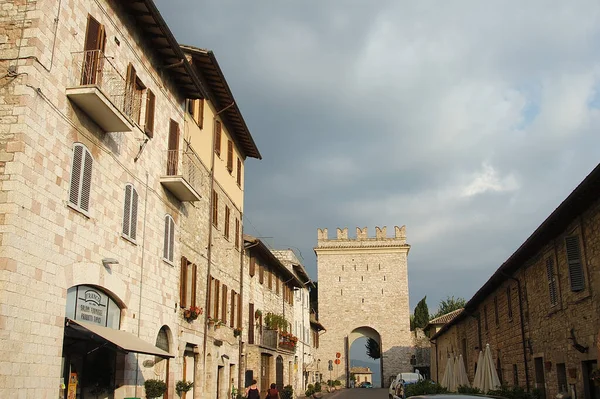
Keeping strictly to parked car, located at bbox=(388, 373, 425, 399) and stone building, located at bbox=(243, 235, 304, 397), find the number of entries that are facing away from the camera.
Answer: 0

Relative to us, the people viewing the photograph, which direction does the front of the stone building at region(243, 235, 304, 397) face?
facing the viewer and to the right of the viewer

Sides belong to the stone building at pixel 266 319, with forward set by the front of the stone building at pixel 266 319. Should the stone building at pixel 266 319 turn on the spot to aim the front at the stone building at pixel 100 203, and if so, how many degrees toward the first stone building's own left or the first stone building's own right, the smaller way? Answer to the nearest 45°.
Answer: approximately 45° to the first stone building's own right

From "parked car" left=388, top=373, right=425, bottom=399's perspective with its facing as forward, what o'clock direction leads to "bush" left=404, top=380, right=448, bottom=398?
The bush is roughly at 10 o'clock from the parked car.

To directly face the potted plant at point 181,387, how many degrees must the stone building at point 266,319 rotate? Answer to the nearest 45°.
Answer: approximately 45° to its right

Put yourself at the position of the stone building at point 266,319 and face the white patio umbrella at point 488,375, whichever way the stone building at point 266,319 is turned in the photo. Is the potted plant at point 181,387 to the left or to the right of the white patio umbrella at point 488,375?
right

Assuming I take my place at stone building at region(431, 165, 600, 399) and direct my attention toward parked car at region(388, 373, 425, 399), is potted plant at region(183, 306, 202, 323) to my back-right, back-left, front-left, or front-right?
front-left

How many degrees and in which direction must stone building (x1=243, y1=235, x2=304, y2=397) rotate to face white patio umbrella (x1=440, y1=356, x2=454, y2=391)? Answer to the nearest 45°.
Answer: approximately 45° to its left

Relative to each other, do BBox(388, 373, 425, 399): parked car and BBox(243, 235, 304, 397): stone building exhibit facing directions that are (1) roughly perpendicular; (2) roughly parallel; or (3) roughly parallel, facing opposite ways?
roughly perpendicular

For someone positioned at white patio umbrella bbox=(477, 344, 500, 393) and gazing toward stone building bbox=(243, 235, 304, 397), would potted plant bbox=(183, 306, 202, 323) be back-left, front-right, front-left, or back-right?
front-left

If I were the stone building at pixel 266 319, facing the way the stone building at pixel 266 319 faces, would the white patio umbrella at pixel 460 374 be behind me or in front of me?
in front
